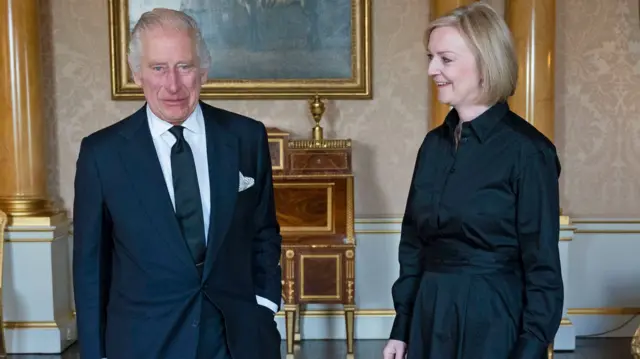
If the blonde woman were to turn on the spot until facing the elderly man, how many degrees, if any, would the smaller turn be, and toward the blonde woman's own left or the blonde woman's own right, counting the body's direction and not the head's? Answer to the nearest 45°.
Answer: approximately 45° to the blonde woman's own right

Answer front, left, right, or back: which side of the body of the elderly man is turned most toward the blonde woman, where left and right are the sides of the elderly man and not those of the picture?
left

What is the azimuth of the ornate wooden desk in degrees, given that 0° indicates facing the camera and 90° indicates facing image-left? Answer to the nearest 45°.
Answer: approximately 0°

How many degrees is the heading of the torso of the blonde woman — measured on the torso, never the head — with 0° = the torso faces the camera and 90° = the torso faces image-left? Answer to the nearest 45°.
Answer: approximately 45°

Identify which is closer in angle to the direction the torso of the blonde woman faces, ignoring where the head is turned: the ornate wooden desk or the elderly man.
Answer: the elderly man

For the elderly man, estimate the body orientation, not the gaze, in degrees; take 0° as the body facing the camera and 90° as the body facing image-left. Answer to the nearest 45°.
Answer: approximately 0°

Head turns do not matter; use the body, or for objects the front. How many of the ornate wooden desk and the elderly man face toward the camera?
2

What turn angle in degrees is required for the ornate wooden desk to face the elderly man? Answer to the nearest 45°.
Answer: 0° — it already faces them

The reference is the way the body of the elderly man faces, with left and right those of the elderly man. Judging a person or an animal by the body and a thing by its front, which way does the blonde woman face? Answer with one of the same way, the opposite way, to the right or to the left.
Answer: to the right

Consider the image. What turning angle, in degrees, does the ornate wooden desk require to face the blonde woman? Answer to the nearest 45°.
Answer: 0° — it already faces them
